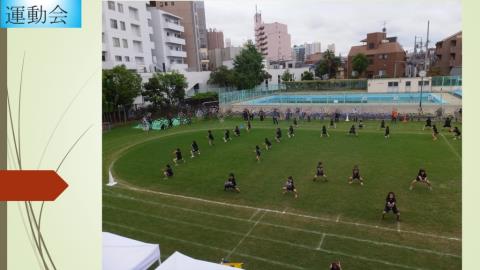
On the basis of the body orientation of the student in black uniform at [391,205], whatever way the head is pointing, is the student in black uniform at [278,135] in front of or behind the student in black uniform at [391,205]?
behind

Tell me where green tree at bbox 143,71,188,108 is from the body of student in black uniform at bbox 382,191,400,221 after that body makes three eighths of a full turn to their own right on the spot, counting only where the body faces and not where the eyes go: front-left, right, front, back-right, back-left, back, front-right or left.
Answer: front

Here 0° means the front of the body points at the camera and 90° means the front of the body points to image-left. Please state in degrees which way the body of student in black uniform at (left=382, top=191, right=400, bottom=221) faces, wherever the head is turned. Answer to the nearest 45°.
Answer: approximately 0°
